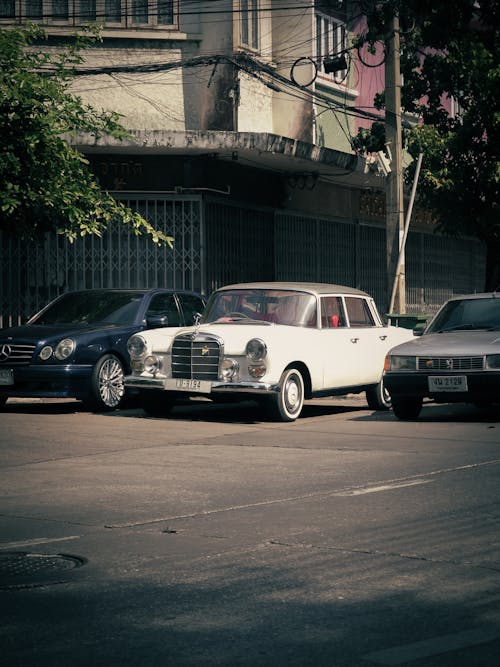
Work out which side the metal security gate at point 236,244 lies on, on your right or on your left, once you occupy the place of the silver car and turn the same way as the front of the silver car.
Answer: on your right

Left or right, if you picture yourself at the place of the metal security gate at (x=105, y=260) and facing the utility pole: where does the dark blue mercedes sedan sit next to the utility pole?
right

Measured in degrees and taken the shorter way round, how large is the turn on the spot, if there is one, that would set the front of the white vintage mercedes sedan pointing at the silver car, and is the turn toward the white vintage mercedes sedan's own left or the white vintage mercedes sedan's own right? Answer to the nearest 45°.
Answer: approximately 135° to the white vintage mercedes sedan's own left

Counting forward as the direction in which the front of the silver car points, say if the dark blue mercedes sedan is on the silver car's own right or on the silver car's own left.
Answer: on the silver car's own right

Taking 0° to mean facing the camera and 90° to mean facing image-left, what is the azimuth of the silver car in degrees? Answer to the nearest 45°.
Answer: approximately 45°

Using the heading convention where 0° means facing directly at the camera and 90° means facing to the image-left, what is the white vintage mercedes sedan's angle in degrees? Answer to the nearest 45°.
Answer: approximately 45°

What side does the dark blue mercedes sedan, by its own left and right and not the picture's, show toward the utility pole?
back

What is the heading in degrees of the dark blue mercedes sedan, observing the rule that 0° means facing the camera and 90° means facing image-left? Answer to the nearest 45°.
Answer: approximately 45°

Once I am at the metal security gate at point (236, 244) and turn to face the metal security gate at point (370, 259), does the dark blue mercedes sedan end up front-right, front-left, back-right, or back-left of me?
back-right
